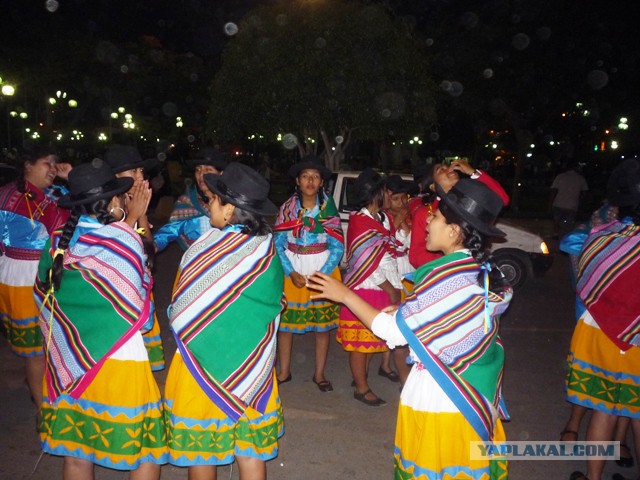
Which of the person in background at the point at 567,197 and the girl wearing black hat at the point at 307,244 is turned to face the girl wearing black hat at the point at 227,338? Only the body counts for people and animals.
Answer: the girl wearing black hat at the point at 307,244

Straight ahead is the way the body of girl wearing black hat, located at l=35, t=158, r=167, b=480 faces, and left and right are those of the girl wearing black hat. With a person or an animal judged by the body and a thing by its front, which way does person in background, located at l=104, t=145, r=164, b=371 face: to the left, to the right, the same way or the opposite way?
to the right

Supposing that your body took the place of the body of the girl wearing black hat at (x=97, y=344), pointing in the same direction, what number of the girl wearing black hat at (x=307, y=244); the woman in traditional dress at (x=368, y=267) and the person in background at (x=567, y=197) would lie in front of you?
3

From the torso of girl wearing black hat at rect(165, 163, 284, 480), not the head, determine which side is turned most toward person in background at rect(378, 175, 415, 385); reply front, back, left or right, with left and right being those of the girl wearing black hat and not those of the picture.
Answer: right

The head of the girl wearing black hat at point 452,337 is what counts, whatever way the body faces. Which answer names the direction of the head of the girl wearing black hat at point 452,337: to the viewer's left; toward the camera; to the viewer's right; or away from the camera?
to the viewer's left

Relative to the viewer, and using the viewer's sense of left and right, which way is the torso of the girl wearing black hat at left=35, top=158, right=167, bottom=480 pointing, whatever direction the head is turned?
facing away from the viewer and to the right of the viewer

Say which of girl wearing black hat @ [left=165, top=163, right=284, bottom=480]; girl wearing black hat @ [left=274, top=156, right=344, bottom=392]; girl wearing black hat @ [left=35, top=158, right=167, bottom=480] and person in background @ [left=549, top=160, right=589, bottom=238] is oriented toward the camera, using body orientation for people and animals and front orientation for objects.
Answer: girl wearing black hat @ [left=274, top=156, right=344, bottom=392]

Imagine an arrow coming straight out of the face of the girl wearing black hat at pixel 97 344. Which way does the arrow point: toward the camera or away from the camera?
away from the camera

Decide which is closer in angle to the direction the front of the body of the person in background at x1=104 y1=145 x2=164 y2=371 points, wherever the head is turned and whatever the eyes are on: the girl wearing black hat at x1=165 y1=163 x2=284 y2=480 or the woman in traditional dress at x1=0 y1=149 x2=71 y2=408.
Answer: the girl wearing black hat

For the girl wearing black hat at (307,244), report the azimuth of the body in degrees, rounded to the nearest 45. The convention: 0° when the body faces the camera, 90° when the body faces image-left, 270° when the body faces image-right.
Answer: approximately 0°
